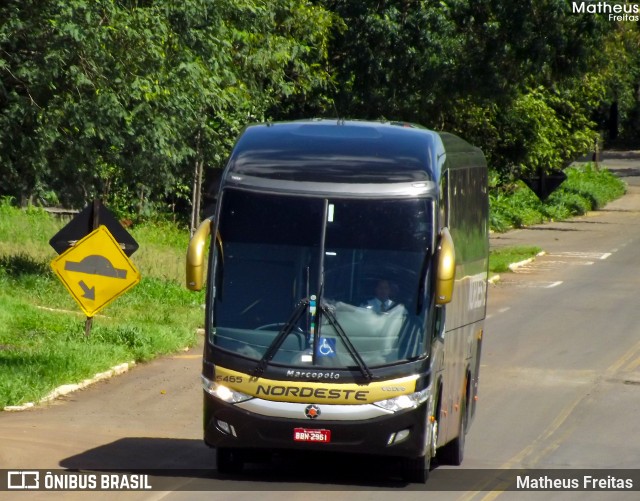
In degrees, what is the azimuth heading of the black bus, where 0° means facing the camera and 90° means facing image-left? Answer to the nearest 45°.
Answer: approximately 0°

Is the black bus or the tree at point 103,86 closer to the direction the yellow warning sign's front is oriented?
the black bus

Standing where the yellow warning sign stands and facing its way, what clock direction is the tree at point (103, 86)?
The tree is roughly at 6 o'clock from the yellow warning sign.

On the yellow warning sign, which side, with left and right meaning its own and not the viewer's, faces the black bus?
front

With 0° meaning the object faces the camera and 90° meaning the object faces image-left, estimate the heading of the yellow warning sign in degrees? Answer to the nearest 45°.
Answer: approximately 0°

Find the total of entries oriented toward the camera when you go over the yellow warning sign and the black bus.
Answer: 2
